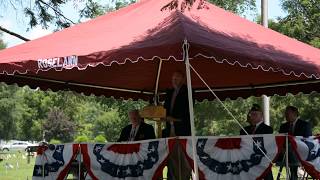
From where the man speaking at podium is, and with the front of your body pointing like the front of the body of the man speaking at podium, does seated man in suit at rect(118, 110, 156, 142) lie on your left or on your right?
on your right

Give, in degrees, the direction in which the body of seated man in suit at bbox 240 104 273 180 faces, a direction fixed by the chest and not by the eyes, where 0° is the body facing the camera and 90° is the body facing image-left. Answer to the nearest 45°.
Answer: approximately 45°

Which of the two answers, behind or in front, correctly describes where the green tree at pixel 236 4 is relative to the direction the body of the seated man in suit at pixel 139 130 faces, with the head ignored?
behind

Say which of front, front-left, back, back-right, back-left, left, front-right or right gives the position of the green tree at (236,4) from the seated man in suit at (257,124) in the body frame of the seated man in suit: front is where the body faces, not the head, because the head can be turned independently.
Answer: back-right

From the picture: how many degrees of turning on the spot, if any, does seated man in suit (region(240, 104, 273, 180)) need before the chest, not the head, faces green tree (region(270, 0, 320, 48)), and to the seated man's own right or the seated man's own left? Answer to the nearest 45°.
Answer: approximately 135° to the seated man's own right

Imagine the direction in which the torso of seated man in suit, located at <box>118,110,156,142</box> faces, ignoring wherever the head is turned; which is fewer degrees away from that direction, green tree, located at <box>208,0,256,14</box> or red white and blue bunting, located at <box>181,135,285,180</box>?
the red white and blue bunting
